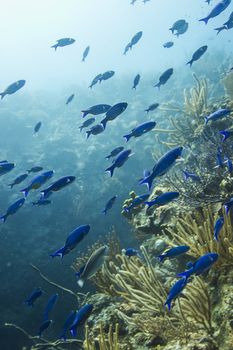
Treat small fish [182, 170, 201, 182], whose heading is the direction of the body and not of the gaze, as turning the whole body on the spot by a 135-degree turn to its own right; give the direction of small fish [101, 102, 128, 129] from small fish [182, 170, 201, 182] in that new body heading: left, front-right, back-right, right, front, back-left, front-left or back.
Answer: right

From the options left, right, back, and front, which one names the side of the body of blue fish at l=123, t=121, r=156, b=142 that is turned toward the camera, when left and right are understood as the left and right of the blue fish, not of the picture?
right

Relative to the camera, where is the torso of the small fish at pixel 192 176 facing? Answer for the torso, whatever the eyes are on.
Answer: to the viewer's right

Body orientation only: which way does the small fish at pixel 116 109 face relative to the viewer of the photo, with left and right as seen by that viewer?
facing to the right of the viewer

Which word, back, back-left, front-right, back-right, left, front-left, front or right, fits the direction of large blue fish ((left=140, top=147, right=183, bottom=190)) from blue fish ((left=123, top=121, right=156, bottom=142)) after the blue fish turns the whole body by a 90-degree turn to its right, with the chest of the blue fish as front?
front

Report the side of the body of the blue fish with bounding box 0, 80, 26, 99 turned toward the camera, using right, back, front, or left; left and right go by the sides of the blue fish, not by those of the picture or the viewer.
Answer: right

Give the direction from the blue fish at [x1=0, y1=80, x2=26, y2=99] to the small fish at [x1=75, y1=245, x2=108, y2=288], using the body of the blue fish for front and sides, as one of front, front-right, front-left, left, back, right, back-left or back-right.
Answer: right

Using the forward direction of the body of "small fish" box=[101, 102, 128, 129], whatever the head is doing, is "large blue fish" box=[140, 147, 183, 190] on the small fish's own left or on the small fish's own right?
on the small fish's own right
